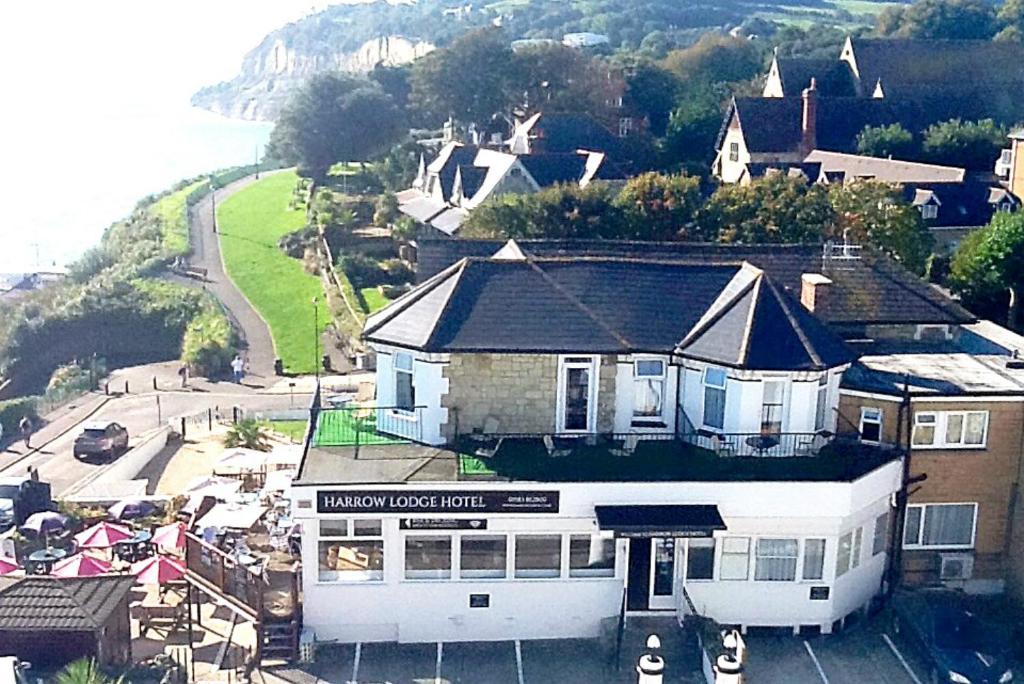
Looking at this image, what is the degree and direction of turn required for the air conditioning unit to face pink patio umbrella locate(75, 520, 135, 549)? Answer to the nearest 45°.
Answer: approximately 90° to its right

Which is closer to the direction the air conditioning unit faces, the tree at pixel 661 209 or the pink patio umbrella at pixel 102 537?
the pink patio umbrella

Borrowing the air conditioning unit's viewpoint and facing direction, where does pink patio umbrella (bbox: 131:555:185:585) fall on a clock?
The pink patio umbrella is roughly at 2 o'clock from the air conditioning unit.

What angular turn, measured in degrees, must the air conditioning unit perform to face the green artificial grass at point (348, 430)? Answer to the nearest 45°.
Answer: approximately 90° to its right

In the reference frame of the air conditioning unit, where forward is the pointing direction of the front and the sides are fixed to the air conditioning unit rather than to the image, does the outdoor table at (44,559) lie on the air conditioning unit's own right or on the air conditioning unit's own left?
on the air conditioning unit's own right

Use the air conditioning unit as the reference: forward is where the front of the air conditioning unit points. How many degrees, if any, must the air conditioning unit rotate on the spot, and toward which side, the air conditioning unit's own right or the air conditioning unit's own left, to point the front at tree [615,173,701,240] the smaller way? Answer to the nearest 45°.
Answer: approximately 135° to the air conditioning unit's own right

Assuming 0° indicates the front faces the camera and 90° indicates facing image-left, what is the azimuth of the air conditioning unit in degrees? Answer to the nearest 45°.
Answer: approximately 0°

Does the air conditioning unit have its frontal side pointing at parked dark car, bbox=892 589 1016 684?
yes

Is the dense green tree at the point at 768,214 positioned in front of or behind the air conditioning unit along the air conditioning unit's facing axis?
behind

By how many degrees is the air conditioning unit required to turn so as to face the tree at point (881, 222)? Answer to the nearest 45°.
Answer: approximately 180°

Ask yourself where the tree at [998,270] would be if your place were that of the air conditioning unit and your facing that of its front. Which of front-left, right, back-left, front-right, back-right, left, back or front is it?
back

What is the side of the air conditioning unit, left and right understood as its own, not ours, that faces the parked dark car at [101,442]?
right

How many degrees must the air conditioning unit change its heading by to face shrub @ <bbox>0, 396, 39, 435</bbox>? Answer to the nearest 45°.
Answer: approximately 90° to its right
